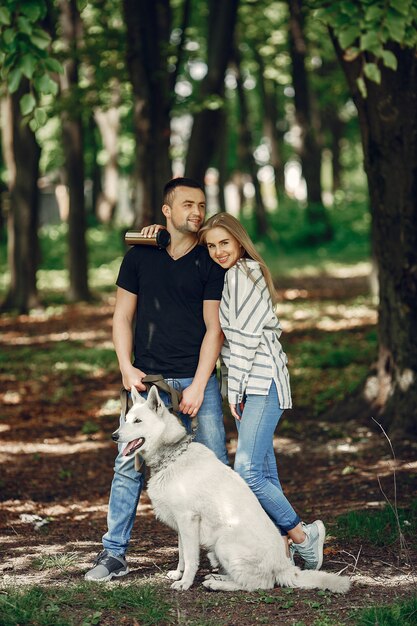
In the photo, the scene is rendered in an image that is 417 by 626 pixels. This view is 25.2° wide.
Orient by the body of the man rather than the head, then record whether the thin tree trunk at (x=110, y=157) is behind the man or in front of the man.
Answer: behind

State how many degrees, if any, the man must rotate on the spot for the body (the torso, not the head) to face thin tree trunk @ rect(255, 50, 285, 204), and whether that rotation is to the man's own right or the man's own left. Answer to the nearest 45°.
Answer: approximately 180°

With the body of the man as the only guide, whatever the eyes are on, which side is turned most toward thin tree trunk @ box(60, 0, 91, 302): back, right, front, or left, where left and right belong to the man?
back

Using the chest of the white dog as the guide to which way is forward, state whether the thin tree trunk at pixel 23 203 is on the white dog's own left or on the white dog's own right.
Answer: on the white dog's own right

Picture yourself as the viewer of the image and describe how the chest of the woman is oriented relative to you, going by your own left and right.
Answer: facing to the left of the viewer

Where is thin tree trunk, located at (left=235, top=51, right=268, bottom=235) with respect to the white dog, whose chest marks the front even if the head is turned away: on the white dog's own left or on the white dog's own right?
on the white dog's own right

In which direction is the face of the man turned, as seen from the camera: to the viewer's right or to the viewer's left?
to the viewer's right

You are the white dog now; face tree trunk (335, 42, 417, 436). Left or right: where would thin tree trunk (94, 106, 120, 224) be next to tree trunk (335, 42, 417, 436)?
left

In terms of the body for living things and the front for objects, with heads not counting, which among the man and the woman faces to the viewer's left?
the woman

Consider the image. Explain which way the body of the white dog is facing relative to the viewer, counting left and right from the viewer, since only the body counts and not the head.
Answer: facing to the left of the viewer

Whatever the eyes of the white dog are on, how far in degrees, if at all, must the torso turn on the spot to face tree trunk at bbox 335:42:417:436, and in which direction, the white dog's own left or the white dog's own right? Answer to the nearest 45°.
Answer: approximately 135° to the white dog's own right

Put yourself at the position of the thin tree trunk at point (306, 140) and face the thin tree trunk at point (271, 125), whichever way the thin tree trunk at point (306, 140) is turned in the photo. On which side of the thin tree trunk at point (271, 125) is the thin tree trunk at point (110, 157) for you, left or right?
left
